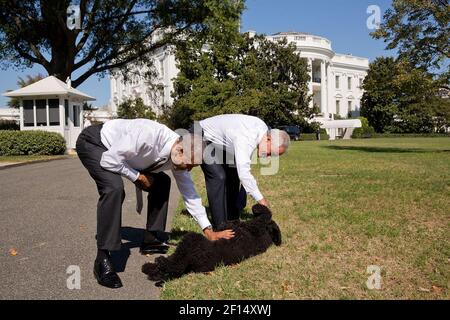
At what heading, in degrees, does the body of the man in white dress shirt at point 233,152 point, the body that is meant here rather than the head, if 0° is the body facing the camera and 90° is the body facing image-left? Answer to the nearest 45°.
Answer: approximately 270°

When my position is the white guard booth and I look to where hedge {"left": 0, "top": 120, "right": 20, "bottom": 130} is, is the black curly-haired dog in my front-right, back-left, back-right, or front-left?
back-left

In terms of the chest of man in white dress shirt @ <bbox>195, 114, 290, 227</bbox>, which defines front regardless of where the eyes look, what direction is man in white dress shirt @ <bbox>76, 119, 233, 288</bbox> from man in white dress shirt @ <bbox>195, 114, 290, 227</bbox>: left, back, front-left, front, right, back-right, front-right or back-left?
back-right
